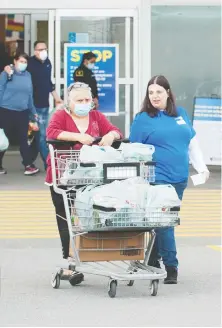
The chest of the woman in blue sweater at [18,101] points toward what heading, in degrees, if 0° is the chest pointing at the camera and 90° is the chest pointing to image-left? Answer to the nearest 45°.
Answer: approximately 315°

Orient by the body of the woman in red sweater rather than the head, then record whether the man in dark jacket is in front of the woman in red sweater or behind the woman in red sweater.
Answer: behind

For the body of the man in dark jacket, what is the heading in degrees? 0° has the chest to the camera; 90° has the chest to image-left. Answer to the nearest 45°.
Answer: approximately 315°

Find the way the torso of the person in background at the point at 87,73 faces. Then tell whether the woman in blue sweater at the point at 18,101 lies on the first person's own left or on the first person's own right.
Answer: on the first person's own right

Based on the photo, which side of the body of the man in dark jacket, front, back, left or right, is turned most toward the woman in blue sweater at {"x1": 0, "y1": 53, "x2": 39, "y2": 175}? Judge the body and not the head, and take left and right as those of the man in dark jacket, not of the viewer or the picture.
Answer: right
